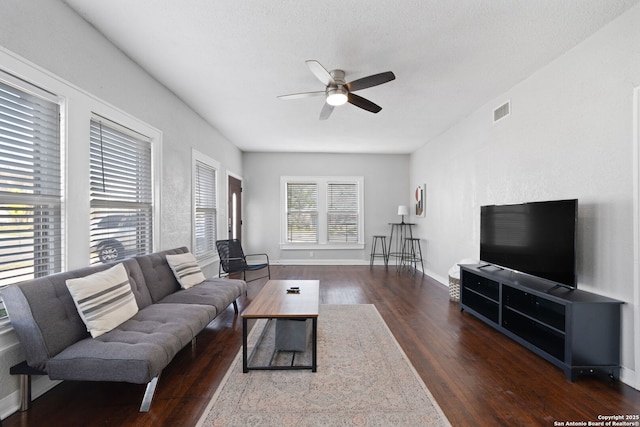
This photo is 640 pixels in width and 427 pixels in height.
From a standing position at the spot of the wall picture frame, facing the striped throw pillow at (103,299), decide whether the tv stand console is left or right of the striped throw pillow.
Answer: left

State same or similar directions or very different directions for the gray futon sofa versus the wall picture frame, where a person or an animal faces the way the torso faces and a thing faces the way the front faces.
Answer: very different directions

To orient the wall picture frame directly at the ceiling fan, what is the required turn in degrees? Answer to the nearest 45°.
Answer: approximately 90° to its left

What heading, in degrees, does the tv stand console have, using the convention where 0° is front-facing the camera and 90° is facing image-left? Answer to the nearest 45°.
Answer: approximately 45°

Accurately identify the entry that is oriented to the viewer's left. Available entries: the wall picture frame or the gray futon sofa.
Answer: the wall picture frame

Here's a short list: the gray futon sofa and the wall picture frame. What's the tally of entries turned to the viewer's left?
1

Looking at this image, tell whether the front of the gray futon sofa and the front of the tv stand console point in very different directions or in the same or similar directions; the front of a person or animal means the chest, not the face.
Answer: very different directions

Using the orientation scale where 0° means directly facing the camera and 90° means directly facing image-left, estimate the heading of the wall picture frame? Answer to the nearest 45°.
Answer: approximately 90°

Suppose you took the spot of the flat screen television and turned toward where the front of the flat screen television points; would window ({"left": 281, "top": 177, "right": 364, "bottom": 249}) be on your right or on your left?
on your right

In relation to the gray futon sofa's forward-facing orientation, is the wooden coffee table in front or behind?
in front

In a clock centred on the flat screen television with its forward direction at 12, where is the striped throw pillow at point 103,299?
The striped throw pillow is roughly at 12 o'clock from the flat screen television.

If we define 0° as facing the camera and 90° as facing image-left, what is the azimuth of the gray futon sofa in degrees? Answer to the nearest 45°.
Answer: approximately 315°
